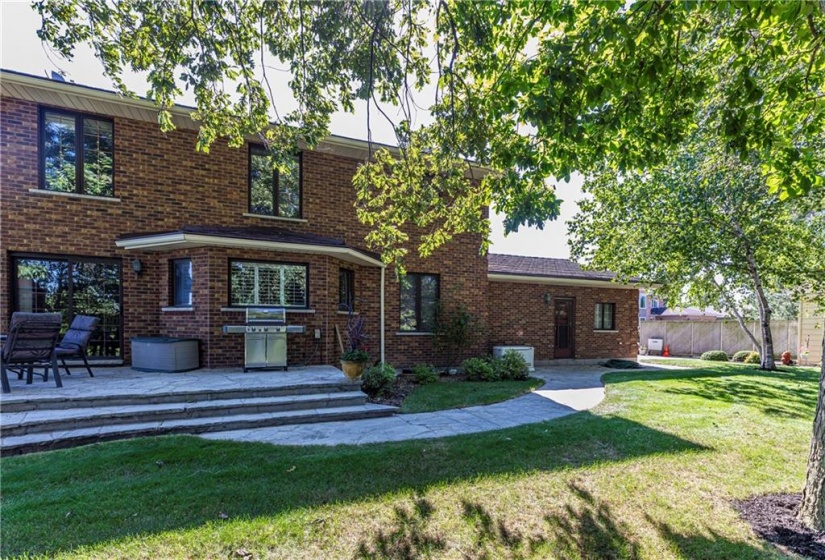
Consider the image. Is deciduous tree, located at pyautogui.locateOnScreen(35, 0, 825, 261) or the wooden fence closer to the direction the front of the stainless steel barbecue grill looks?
the deciduous tree

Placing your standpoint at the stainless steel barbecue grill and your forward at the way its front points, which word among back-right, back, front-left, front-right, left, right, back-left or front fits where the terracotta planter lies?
front-left

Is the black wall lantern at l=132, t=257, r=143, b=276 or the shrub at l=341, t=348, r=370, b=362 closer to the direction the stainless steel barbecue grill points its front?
the shrub

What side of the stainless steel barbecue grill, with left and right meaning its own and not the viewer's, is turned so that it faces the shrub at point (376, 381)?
left

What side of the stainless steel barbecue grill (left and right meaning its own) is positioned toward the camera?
front

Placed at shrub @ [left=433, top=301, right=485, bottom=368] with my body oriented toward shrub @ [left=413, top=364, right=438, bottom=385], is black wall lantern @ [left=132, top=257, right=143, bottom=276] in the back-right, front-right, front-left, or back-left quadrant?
front-right

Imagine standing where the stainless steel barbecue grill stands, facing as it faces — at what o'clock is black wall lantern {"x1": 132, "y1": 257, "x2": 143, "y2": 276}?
The black wall lantern is roughly at 4 o'clock from the stainless steel barbecue grill.
